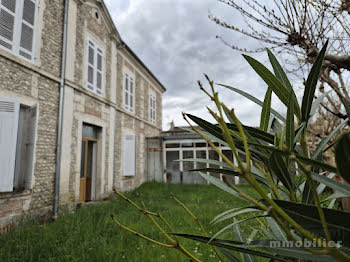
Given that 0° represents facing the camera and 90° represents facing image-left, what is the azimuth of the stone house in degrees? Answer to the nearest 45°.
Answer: approximately 315°

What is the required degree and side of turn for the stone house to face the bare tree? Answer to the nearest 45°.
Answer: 0° — it already faces it
